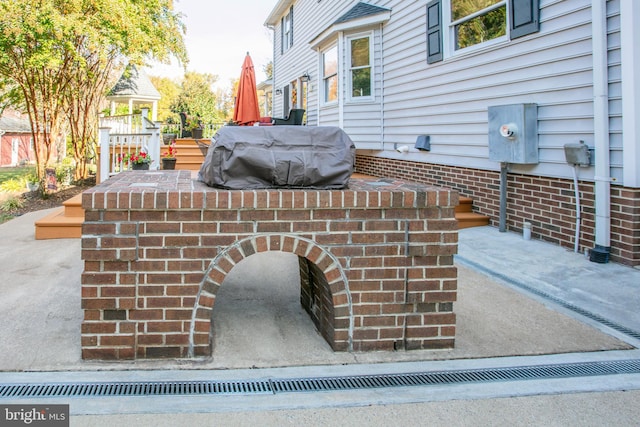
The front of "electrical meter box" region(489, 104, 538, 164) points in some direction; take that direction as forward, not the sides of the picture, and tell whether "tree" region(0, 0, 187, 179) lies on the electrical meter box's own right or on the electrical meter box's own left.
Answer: on the electrical meter box's own right

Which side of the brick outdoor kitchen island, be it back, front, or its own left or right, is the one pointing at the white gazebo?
back

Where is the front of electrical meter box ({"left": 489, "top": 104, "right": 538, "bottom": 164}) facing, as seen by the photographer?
facing the viewer and to the left of the viewer

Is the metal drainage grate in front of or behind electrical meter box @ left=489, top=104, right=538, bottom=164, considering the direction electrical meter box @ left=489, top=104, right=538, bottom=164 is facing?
in front

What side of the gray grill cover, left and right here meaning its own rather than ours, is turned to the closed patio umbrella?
back

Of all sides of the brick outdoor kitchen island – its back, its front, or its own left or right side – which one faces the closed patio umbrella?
back

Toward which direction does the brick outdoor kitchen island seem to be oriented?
toward the camera

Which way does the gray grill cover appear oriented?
toward the camera
